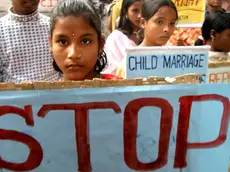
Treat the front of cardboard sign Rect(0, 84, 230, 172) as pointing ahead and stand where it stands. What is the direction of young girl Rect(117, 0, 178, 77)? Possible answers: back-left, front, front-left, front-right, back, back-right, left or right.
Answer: back

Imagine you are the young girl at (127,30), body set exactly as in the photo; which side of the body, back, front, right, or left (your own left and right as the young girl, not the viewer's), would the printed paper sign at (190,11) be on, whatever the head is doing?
left

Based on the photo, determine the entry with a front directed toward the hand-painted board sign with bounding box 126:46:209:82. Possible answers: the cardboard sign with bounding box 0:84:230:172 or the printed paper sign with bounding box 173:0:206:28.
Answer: the printed paper sign with bounding box 173:0:206:28

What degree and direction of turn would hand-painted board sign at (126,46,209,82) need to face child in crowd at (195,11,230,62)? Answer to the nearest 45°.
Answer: approximately 180°

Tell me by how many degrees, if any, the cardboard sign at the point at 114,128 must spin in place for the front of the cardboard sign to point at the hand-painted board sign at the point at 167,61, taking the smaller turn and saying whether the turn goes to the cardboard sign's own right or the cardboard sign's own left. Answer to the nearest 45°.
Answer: approximately 180°

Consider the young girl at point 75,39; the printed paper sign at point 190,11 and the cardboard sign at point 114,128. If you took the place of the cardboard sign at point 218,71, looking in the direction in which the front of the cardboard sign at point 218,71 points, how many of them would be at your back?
1

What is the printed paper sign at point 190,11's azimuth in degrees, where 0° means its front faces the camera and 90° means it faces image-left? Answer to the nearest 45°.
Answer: approximately 0°

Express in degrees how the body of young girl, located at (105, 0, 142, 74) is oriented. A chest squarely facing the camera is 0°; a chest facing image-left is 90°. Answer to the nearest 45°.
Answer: approximately 315°
